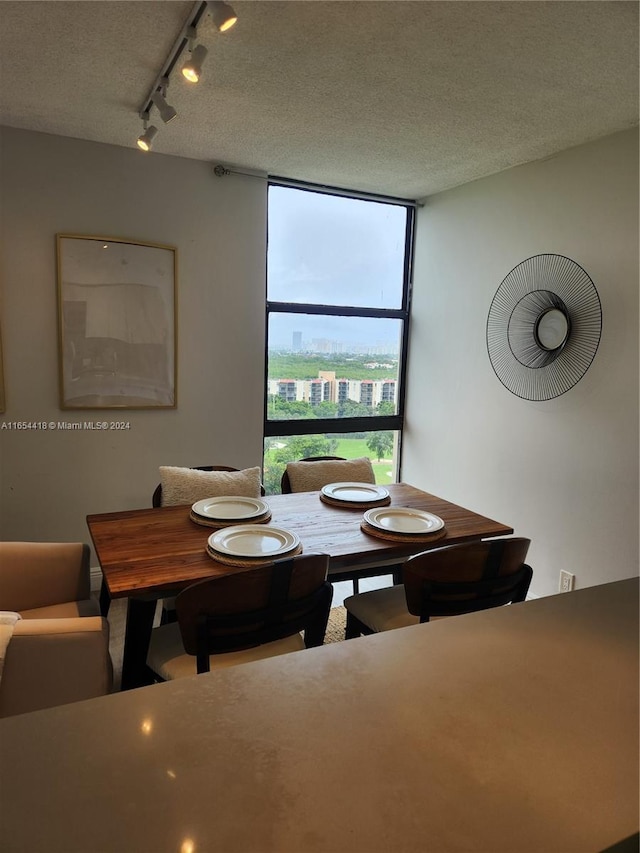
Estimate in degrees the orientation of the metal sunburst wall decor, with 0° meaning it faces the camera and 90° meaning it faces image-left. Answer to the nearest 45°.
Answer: approximately 45°

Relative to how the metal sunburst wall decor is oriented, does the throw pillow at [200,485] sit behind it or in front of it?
in front

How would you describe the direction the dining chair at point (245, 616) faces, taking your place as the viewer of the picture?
facing away from the viewer and to the left of the viewer

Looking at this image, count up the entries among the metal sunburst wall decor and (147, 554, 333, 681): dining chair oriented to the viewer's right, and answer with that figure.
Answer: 0

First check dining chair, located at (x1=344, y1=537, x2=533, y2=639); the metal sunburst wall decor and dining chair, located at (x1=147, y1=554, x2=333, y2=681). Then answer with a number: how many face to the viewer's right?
0

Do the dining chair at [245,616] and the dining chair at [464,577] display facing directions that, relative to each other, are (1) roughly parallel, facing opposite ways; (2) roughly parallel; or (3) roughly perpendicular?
roughly parallel

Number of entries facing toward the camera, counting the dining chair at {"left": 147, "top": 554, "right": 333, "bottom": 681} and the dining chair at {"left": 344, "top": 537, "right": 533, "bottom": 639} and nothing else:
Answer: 0

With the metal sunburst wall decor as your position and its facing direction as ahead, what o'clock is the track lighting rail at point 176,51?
The track lighting rail is roughly at 12 o'clock from the metal sunburst wall decor.

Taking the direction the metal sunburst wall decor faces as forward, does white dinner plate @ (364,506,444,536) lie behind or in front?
in front

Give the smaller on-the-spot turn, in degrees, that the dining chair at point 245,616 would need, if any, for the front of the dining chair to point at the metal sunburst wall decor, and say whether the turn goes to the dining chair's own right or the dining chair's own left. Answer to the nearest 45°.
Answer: approximately 90° to the dining chair's own right

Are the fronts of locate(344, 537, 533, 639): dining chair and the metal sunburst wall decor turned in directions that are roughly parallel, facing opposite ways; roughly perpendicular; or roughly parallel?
roughly perpendicular

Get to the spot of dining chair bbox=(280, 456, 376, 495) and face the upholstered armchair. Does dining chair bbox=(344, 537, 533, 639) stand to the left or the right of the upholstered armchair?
left

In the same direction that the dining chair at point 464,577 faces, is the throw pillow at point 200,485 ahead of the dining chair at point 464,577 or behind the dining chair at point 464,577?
ahead

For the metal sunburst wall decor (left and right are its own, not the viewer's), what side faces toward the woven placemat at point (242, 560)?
front

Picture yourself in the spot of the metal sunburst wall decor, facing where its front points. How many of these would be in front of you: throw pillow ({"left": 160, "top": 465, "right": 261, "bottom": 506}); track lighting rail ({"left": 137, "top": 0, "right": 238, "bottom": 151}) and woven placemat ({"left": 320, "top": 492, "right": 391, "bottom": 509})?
3

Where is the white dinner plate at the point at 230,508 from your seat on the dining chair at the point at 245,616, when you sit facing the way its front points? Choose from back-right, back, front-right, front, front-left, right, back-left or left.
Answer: front-right
